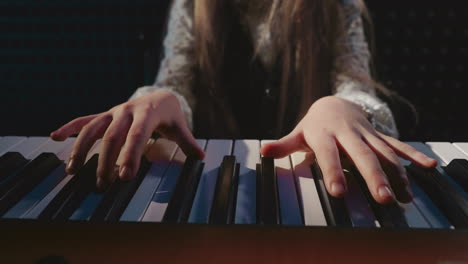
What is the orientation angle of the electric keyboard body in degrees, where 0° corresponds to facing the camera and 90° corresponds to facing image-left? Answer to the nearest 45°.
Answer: approximately 180°
